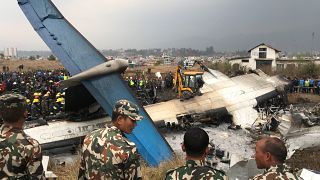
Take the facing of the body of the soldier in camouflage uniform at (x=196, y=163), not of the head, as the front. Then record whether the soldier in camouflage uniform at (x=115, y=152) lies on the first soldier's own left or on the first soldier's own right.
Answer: on the first soldier's own left

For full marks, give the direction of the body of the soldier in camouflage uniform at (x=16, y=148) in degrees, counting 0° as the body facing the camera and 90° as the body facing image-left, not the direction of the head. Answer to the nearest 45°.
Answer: approximately 180°

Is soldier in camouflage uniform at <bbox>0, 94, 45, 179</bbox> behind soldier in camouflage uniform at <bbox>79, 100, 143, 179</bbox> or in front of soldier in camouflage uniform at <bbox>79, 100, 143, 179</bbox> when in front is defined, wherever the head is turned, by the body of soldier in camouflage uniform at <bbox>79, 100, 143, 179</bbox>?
behind

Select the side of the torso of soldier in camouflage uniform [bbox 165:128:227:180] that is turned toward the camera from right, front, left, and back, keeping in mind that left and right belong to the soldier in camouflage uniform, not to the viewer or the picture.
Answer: back

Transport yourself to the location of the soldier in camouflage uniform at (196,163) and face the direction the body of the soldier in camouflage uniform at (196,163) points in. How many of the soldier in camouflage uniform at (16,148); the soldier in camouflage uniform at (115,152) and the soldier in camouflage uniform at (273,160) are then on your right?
1

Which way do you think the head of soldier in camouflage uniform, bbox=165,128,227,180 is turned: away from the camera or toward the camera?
away from the camera

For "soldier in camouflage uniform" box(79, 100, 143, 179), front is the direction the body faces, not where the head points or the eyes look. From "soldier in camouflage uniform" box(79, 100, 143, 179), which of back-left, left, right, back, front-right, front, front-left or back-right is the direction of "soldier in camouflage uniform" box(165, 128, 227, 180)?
right

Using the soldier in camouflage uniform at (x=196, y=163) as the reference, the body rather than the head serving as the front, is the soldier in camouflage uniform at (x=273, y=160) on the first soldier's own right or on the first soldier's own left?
on the first soldier's own right

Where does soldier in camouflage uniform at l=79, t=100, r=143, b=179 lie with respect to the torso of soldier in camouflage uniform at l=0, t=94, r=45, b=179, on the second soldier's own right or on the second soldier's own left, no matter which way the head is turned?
on the second soldier's own right

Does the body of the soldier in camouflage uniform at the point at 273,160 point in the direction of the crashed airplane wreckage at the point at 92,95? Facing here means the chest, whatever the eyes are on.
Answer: yes

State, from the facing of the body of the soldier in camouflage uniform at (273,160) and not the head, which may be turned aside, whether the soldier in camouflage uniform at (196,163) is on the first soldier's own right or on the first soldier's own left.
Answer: on the first soldier's own left

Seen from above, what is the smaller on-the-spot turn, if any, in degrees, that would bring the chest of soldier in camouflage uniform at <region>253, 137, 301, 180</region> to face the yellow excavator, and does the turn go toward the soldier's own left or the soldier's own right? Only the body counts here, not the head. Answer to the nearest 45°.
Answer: approximately 45° to the soldier's own right

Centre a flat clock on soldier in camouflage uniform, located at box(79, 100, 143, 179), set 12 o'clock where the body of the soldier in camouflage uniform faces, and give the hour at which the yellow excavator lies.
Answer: The yellow excavator is roughly at 11 o'clock from the soldier in camouflage uniform.

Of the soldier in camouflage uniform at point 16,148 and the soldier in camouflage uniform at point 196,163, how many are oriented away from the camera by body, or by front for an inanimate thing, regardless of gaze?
2
